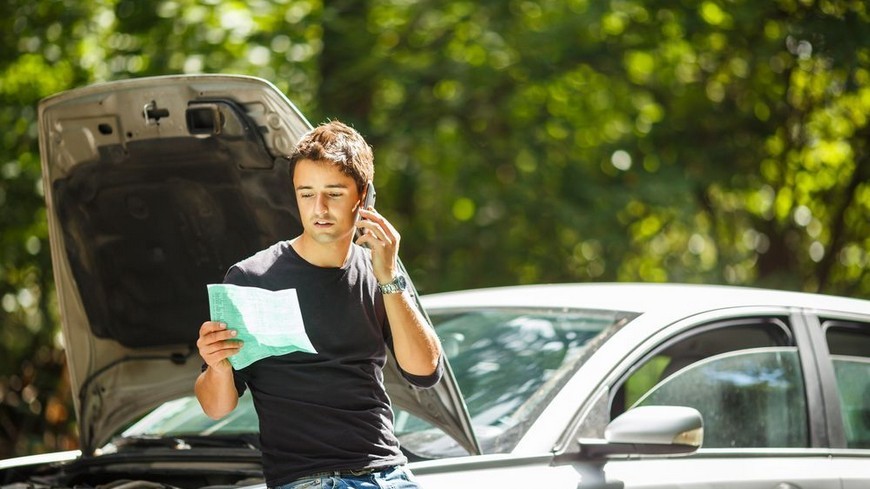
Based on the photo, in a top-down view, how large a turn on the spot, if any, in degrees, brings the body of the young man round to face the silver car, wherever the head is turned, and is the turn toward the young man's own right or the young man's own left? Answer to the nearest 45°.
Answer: approximately 180°

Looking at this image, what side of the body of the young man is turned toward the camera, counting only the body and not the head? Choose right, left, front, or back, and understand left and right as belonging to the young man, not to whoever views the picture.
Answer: front

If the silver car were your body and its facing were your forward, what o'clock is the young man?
The young man is roughly at 11 o'clock from the silver car.

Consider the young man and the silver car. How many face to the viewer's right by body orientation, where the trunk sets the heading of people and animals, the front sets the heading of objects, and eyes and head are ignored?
0

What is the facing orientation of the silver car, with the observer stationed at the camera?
facing the viewer and to the left of the viewer
